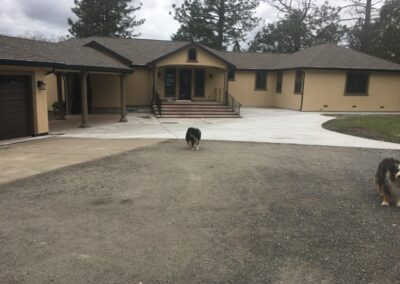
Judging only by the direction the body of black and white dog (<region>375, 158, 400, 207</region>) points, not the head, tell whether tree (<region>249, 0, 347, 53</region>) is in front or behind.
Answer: behind

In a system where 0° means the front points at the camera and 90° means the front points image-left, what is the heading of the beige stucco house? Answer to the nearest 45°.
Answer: approximately 0°

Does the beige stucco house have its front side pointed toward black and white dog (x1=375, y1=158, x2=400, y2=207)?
yes

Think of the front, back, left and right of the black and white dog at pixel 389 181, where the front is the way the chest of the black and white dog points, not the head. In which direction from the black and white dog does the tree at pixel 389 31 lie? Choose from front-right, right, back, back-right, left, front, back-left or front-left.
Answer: back-left

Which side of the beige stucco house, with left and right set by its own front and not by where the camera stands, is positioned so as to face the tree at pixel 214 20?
back

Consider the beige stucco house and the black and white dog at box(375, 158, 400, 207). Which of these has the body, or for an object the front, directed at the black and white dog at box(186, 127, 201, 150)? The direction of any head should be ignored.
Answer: the beige stucco house

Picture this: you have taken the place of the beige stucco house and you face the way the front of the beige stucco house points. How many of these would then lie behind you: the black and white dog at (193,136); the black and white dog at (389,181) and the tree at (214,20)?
1

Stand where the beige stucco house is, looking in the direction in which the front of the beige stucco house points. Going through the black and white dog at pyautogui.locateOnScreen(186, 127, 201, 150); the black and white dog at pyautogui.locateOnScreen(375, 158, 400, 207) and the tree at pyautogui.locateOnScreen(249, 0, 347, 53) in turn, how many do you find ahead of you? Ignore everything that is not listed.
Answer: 2

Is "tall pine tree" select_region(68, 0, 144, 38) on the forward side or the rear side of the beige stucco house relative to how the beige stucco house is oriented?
on the rear side

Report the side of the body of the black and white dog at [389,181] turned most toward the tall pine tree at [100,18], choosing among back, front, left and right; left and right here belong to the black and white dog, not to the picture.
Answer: back

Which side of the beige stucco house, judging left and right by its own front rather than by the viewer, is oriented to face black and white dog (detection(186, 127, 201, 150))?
front
